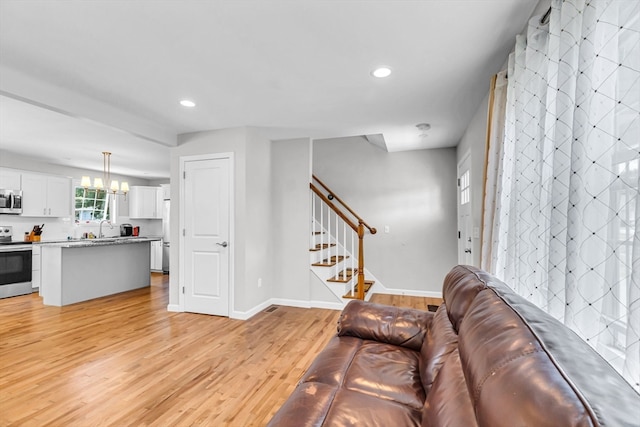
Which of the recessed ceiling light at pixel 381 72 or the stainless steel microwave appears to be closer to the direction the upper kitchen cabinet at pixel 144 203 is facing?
the recessed ceiling light

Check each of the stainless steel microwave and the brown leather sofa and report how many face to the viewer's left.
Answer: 1

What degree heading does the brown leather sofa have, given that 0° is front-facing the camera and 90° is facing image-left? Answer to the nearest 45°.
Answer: approximately 90°

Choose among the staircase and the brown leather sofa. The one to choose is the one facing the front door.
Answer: the staircase

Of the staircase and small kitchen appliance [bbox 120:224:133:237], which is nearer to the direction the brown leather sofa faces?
the small kitchen appliance
